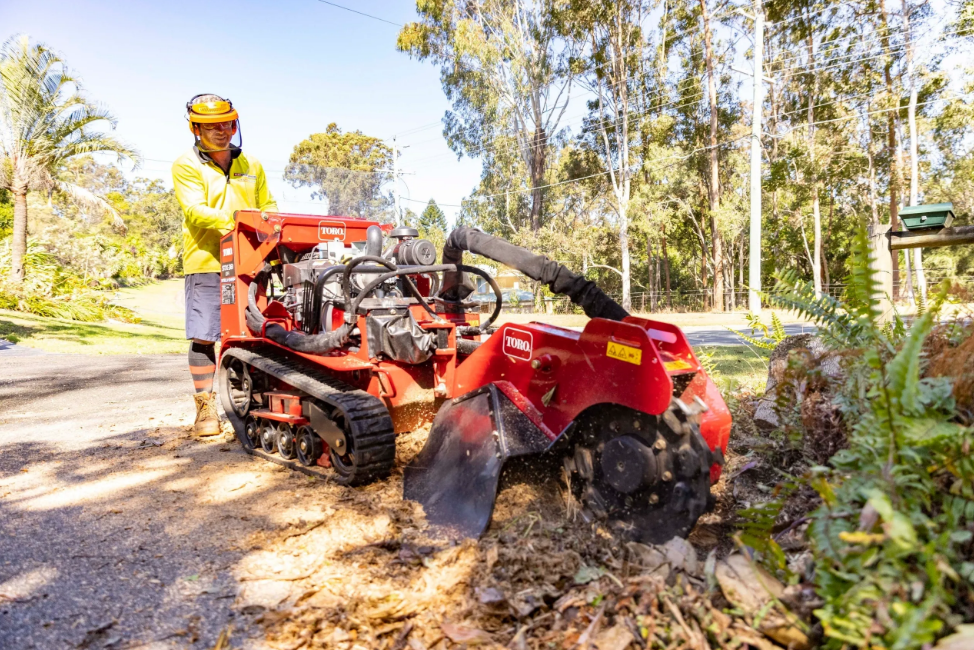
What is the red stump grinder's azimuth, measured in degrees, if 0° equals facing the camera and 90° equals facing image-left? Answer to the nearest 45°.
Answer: approximately 315°

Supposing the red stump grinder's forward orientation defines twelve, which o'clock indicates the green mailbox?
The green mailbox is roughly at 11 o'clock from the red stump grinder.

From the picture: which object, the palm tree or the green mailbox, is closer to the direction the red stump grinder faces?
the green mailbox

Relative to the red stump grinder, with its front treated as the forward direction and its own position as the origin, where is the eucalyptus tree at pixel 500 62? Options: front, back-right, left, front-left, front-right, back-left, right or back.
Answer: back-left

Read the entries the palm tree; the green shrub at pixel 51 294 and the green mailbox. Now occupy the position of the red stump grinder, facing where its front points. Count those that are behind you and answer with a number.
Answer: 2

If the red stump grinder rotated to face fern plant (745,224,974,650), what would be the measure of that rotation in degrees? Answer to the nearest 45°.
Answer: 0° — it already faces it

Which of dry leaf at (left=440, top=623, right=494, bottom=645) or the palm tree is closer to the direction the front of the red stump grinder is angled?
the dry leaf

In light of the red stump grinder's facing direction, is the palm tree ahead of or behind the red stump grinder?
behind

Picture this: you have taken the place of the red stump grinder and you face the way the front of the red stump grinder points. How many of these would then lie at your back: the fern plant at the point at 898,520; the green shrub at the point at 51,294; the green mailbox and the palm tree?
2

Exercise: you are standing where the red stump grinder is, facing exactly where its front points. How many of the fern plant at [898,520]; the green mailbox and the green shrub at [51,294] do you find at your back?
1

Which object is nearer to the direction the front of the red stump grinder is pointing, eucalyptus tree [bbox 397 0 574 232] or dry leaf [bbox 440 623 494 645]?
the dry leaf

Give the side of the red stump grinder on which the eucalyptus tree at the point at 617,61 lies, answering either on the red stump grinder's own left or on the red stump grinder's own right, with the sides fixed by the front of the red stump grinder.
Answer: on the red stump grinder's own left

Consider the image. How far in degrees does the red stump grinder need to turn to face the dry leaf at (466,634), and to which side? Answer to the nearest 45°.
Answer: approximately 45° to its right

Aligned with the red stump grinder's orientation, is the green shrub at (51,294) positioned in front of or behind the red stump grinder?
behind

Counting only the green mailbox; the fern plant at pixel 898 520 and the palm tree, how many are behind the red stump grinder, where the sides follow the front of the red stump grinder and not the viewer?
1
